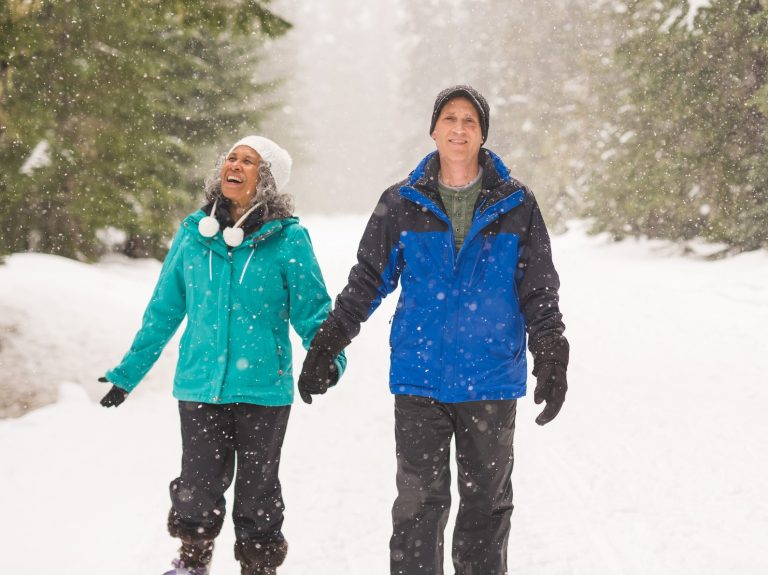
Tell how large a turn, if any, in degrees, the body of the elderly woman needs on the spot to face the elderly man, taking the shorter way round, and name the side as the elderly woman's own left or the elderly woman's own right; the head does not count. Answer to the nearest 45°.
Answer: approximately 45° to the elderly woman's own left

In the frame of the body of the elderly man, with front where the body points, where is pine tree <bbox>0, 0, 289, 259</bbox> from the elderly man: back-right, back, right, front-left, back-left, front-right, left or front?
back-right

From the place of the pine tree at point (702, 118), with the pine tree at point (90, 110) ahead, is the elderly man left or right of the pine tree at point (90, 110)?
left

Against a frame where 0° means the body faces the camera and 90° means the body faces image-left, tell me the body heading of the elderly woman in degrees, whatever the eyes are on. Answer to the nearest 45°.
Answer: approximately 0°

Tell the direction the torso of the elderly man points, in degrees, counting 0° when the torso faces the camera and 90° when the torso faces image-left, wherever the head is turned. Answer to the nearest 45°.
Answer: approximately 0°

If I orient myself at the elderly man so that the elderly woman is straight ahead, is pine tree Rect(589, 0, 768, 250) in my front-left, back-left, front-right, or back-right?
back-right

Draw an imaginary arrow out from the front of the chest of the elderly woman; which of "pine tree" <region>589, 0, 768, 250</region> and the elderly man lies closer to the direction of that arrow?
the elderly man

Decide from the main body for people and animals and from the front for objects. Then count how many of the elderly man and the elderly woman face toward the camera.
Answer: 2

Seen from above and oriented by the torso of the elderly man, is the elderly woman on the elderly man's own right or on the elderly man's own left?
on the elderly man's own right

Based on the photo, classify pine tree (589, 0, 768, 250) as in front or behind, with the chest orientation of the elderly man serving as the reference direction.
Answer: behind
